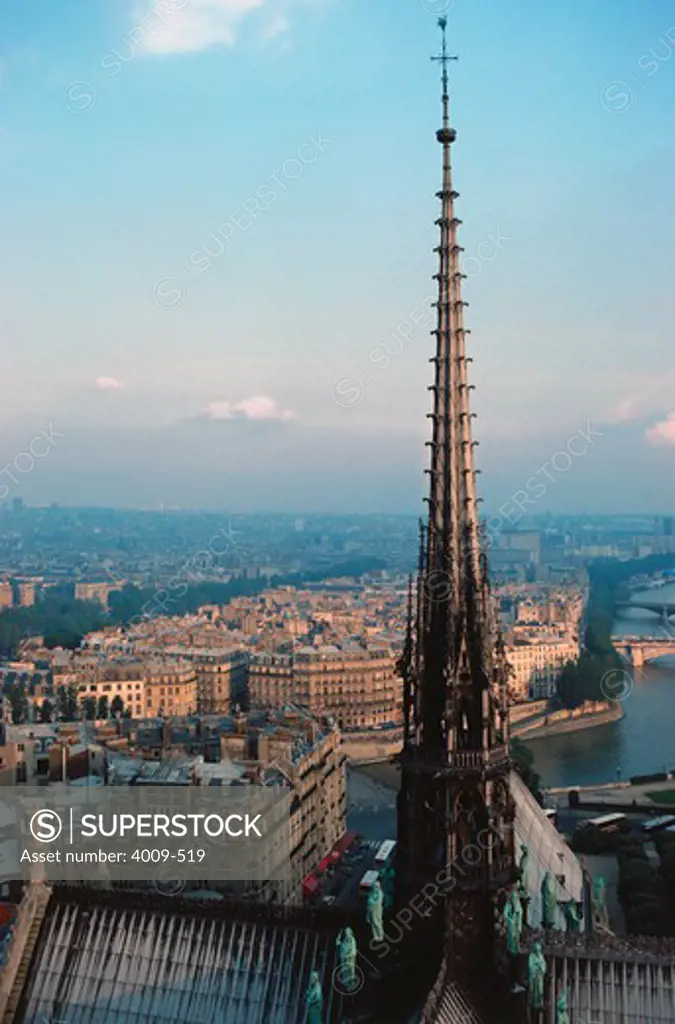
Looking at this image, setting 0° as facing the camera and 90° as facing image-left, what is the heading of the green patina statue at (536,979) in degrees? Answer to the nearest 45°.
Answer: approximately 315°

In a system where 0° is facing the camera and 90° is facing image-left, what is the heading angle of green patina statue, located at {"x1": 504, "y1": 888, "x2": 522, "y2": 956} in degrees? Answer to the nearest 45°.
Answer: approximately 315°

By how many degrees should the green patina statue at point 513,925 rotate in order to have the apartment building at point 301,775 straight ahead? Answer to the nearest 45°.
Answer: approximately 135° to its left

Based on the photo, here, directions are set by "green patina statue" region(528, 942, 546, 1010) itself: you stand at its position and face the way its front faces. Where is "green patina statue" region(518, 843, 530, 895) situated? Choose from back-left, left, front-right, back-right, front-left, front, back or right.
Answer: back-left

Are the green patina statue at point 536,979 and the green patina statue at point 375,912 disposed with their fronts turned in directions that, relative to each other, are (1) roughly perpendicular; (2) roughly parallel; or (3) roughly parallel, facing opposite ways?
roughly perpendicular

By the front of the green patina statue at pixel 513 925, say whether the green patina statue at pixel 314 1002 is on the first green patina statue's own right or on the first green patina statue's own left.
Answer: on the first green patina statue's own right

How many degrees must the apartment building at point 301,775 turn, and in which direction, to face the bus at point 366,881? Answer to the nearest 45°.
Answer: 0° — it already faces it

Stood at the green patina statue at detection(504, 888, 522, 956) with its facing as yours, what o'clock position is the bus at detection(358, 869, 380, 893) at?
The bus is roughly at 7 o'clock from the green patina statue.

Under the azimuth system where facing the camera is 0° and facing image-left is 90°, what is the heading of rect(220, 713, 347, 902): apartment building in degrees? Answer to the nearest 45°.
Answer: approximately 315°

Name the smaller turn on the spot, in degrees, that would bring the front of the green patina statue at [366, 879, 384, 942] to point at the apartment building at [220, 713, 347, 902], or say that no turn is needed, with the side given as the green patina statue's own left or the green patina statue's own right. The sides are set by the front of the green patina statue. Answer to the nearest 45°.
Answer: approximately 135° to the green patina statue's own right

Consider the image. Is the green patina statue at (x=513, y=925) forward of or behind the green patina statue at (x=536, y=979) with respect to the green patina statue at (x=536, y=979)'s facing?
behind
